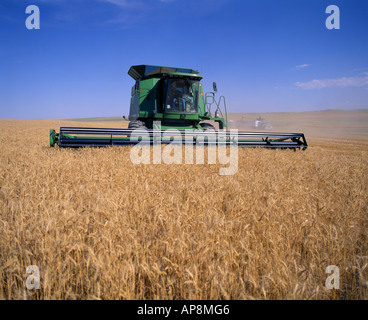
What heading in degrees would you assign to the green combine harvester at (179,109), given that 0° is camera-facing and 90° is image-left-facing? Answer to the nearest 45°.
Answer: approximately 0°
